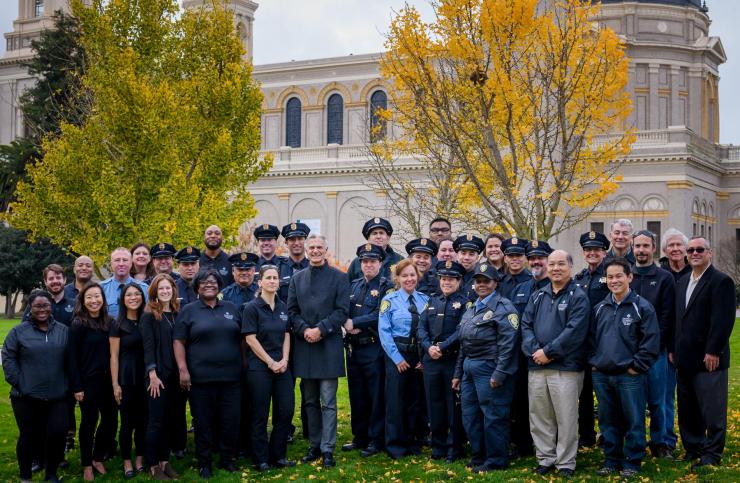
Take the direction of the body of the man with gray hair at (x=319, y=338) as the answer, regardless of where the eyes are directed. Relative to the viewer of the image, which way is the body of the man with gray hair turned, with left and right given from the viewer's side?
facing the viewer

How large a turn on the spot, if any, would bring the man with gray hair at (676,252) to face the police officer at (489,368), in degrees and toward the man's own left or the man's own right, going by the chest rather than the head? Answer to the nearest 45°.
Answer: approximately 45° to the man's own right

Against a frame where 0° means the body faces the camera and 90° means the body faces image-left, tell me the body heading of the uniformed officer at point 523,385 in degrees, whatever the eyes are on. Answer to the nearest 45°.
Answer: approximately 0°

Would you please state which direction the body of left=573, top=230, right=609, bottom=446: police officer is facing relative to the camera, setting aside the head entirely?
toward the camera

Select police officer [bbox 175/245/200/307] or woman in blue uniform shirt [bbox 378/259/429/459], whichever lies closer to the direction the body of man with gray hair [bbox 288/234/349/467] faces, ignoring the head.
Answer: the woman in blue uniform shirt

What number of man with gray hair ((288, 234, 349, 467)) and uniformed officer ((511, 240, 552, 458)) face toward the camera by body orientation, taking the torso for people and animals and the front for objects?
2

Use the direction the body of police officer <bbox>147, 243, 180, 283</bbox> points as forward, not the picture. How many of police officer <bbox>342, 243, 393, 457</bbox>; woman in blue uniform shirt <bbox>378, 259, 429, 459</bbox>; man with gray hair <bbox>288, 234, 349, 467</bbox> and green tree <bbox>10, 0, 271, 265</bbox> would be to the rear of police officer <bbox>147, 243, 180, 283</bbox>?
1

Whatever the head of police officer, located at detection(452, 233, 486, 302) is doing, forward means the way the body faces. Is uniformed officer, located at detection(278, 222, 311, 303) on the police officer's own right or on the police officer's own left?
on the police officer's own right

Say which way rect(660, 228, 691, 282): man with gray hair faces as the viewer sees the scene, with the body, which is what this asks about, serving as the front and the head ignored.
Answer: toward the camera
